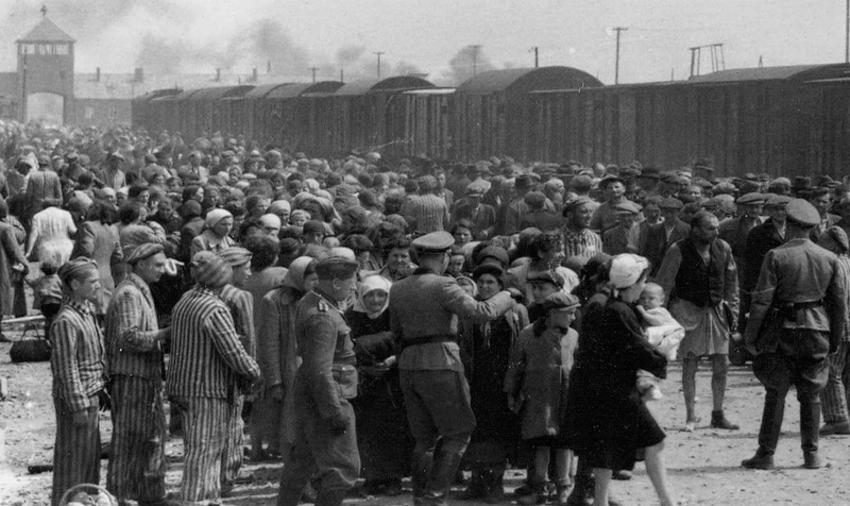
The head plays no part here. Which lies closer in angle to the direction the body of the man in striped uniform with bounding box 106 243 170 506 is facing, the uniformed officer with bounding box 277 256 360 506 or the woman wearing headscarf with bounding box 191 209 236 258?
the uniformed officer

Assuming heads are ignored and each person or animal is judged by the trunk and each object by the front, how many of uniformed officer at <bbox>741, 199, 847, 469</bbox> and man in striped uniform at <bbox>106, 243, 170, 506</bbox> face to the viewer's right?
1

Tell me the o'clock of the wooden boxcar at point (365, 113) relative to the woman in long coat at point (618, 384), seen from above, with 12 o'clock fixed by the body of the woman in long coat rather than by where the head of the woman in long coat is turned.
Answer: The wooden boxcar is roughly at 10 o'clock from the woman in long coat.

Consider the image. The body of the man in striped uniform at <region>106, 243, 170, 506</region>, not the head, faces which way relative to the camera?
to the viewer's right

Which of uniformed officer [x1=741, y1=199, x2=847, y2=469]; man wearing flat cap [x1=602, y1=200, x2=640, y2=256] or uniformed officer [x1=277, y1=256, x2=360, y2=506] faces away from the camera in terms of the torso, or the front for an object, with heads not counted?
uniformed officer [x1=741, y1=199, x2=847, y2=469]

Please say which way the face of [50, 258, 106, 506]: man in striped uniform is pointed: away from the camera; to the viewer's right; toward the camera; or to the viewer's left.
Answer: to the viewer's right

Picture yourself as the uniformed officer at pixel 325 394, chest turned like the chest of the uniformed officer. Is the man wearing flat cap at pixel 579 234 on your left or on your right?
on your left

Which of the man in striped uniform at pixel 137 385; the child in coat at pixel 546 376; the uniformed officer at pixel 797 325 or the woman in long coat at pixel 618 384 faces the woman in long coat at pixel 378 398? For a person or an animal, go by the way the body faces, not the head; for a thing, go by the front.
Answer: the man in striped uniform

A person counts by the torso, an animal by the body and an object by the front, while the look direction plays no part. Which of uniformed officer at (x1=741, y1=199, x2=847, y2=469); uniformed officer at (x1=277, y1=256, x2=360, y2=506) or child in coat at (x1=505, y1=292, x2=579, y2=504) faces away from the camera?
uniformed officer at (x1=741, y1=199, x2=847, y2=469)

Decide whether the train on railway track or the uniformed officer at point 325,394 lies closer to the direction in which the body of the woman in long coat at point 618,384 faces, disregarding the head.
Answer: the train on railway track

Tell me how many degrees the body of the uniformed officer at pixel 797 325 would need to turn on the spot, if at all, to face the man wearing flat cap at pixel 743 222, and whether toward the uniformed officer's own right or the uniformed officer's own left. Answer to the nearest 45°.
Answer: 0° — they already face them
